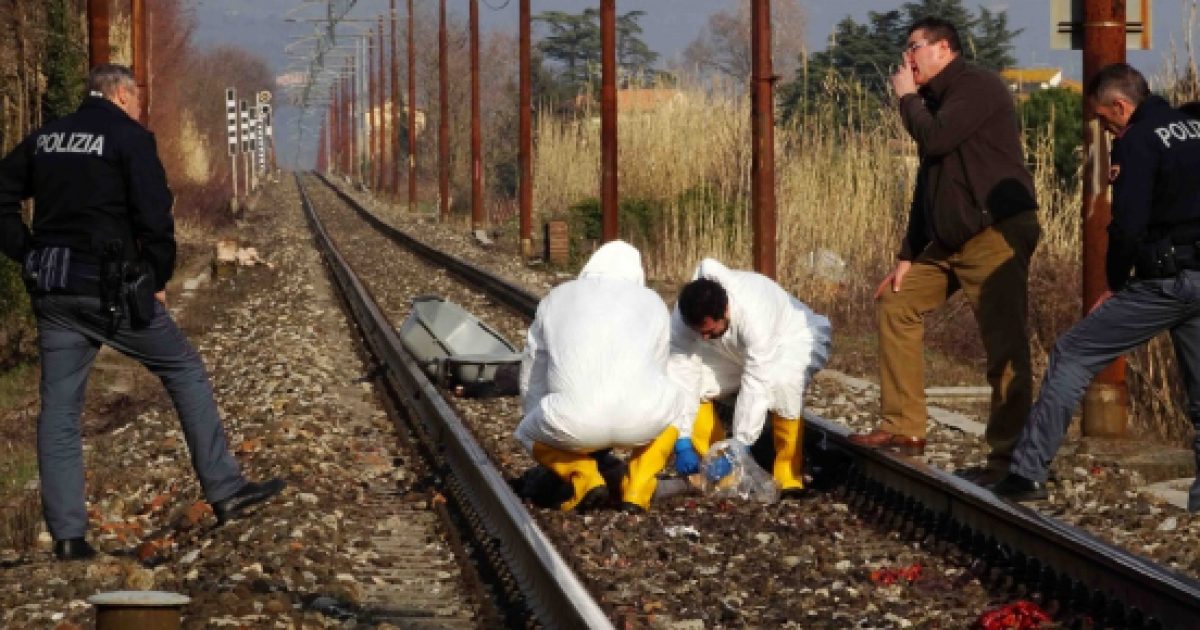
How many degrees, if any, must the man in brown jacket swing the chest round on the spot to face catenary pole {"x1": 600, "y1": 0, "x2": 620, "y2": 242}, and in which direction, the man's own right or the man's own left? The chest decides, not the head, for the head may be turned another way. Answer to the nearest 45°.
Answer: approximately 90° to the man's own right

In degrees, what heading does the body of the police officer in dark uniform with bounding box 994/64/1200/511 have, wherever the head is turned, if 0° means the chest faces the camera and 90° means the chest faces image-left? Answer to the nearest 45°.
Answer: approximately 135°

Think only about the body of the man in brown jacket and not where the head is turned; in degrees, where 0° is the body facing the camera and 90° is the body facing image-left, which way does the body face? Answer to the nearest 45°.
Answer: approximately 90°

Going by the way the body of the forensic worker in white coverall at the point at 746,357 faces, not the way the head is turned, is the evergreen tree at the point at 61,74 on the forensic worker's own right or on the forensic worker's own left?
on the forensic worker's own right

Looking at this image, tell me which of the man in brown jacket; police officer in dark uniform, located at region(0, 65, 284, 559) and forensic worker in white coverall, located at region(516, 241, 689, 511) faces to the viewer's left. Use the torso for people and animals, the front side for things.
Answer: the man in brown jacket

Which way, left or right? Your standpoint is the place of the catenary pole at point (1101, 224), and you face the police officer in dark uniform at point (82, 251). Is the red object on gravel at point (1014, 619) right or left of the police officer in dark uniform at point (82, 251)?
left

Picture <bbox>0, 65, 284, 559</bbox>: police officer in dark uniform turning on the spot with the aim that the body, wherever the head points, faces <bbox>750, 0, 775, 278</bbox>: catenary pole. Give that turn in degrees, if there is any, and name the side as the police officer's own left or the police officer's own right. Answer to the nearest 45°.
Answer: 0° — they already face it

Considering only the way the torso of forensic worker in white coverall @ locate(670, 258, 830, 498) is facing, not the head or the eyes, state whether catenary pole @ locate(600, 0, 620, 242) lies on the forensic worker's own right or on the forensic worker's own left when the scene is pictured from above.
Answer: on the forensic worker's own right

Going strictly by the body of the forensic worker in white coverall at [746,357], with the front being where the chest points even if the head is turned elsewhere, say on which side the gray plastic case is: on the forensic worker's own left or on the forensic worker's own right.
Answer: on the forensic worker's own right

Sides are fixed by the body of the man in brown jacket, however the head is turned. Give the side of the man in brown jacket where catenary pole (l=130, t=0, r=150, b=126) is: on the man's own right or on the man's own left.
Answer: on the man's own right

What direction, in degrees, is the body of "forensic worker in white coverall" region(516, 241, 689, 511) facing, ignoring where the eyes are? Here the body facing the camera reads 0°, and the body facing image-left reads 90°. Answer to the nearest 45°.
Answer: approximately 180°

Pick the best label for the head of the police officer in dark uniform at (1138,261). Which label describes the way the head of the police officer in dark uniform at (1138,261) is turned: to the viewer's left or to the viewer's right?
to the viewer's left
